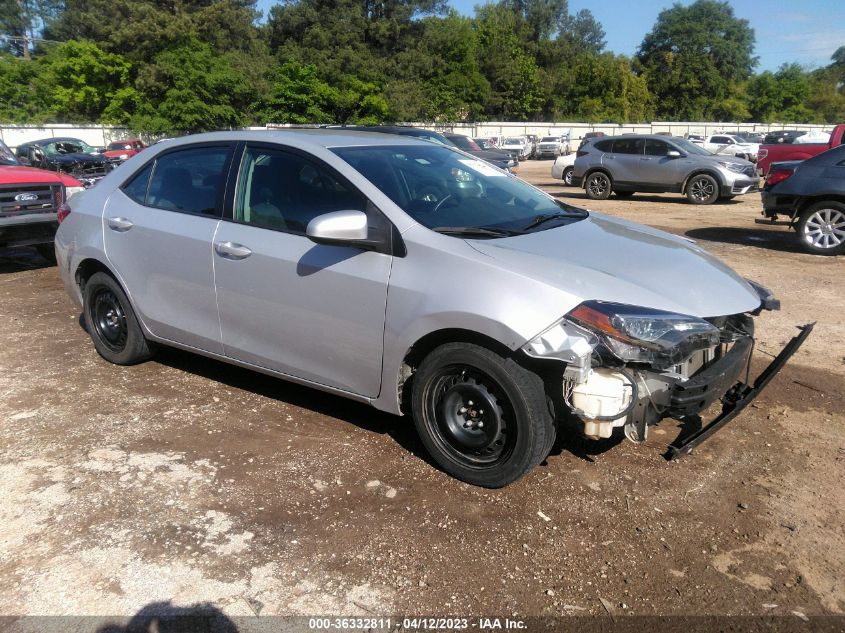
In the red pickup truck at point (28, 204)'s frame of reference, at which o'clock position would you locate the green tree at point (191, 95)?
The green tree is roughly at 8 o'clock from the red pickup truck.

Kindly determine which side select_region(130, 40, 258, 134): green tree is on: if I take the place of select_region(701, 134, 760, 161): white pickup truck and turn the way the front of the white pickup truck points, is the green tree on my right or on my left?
on my right

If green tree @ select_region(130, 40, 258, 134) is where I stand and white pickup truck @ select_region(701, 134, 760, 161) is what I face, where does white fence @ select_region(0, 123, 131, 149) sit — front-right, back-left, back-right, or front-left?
back-right

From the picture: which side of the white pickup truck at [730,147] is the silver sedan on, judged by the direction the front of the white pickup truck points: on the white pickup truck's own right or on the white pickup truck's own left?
on the white pickup truck's own right

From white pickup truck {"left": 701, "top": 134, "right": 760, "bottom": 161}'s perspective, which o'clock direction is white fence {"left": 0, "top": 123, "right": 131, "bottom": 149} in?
The white fence is roughly at 4 o'clock from the white pickup truck.

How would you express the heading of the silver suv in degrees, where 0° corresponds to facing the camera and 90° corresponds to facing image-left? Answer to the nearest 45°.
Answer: approximately 315°

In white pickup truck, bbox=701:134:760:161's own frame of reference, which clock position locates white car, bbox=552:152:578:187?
white car, bbox=552:152:578:187 is roughly at 2 o'clock from white pickup truck, bbox=701:134:760:161.

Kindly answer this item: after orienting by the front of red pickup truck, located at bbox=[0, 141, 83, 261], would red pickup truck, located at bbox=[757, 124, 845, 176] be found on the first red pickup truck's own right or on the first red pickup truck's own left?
on the first red pickup truck's own left

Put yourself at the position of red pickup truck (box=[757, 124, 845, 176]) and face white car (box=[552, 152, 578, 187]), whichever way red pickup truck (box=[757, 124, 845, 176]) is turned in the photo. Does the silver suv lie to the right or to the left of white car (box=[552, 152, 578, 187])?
left
